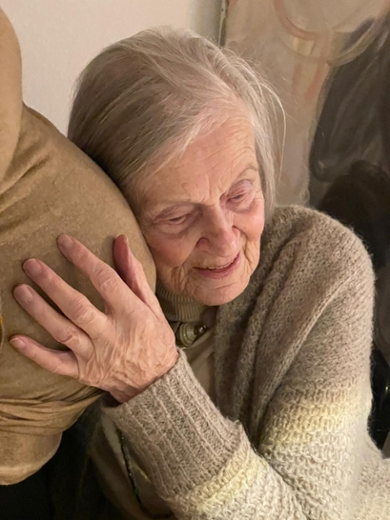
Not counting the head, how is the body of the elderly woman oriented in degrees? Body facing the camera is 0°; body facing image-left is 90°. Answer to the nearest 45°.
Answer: approximately 45°

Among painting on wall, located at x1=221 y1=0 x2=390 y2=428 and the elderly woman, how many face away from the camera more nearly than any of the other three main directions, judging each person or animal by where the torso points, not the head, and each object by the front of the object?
0

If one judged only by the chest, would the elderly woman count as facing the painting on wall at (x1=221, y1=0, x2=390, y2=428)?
no

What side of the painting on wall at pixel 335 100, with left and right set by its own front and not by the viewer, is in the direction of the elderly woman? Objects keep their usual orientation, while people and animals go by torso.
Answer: front

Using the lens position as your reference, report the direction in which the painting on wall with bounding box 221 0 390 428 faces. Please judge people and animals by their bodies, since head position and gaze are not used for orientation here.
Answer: facing the viewer
